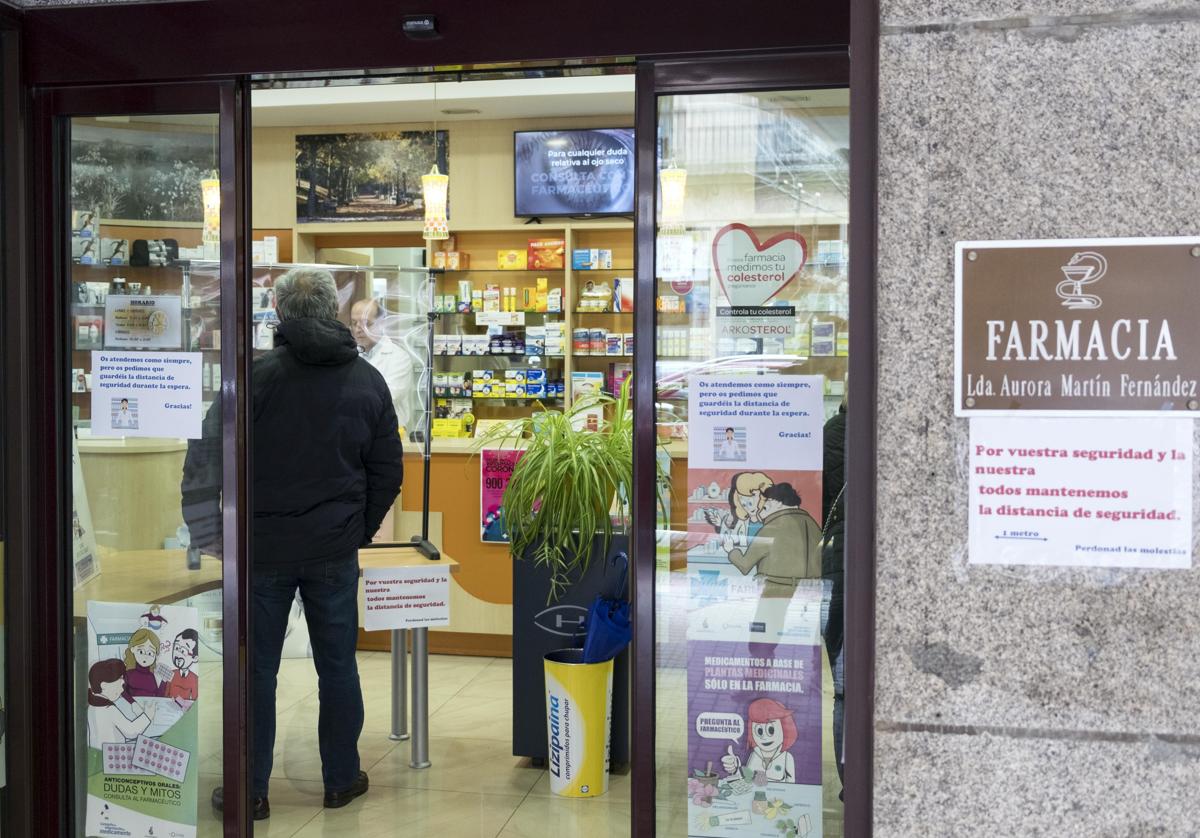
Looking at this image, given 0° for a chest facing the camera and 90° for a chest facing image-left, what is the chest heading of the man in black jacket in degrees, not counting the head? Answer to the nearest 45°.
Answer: approximately 180°

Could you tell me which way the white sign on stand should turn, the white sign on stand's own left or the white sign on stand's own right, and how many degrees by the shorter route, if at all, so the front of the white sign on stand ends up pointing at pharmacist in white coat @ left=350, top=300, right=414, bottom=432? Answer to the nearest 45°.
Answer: approximately 180°

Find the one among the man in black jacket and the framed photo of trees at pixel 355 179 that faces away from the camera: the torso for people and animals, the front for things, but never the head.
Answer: the man in black jacket

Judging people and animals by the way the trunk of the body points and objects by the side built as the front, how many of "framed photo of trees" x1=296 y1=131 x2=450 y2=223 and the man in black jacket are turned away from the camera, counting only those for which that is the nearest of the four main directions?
1

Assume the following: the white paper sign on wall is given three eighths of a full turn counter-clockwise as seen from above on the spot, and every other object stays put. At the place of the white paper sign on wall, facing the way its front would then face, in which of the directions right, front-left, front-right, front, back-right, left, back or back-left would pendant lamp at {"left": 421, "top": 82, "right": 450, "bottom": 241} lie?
left

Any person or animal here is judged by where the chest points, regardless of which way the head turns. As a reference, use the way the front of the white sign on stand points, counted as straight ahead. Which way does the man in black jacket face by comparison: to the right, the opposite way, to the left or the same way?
the opposite way

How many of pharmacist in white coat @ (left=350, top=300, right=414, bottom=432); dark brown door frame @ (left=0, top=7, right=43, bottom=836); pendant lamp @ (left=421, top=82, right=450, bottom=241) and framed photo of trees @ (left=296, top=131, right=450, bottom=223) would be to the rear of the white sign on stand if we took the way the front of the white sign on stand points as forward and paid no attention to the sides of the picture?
3

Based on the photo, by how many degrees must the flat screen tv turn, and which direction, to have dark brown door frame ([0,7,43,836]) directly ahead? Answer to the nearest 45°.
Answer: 0° — it already faces it

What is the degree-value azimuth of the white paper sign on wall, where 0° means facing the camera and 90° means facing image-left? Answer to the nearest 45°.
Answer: approximately 0°

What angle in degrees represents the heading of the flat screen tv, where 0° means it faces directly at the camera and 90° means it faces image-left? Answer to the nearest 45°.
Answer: approximately 0°
